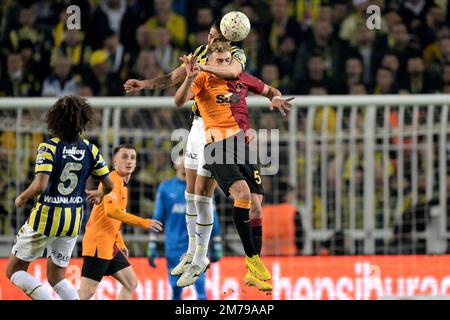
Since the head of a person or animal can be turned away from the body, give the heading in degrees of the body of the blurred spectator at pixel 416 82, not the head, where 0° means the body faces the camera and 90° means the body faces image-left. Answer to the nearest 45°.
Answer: approximately 0°

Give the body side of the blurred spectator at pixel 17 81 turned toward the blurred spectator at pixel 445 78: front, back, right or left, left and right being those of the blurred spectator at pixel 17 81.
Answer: left

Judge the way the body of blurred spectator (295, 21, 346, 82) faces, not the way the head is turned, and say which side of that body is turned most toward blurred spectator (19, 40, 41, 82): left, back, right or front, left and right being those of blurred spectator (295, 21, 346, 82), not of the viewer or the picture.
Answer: right

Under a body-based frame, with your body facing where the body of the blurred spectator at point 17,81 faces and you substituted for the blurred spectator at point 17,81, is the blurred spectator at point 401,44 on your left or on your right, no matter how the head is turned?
on your left

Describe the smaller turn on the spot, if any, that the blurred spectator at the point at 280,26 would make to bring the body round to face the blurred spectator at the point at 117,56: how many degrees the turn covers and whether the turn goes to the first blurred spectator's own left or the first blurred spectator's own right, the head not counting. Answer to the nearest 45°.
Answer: approximately 90° to the first blurred spectator's own right

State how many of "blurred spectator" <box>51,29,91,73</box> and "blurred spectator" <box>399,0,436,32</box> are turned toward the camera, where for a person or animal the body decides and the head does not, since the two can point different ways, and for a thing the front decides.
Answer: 2
